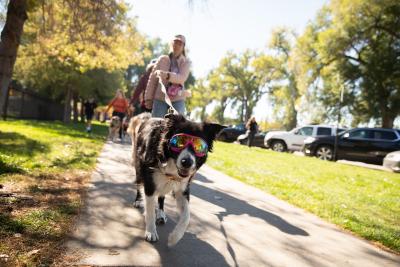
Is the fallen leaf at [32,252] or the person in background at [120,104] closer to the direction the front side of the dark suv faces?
the person in background

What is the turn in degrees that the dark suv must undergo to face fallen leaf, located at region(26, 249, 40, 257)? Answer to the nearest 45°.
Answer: approximately 90° to its left

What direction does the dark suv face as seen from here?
to the viewer's left

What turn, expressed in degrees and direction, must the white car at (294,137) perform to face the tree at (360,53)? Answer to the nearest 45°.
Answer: approximately 135° to its right

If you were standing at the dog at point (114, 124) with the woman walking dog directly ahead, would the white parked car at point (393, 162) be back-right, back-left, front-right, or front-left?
front-left

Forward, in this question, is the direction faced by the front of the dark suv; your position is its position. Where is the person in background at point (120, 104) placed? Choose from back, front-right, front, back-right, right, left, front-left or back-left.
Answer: front-left

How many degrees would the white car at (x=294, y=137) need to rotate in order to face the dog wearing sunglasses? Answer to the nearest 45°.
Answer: approximately 90° to its left

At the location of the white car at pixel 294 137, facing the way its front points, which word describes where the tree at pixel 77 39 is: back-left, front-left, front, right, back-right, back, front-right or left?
front-left

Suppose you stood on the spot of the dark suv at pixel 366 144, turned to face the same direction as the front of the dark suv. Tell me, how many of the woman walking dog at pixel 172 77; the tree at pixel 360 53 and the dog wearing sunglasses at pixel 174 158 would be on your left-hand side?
2

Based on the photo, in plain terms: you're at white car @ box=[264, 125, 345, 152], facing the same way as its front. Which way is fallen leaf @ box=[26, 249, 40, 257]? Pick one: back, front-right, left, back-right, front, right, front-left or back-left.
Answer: left

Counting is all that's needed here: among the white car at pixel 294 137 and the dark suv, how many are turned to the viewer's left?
2

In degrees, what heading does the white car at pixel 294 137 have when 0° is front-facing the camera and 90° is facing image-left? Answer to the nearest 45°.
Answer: approximately 90°

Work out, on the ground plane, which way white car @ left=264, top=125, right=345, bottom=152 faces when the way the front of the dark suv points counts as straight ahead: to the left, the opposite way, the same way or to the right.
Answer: the same way

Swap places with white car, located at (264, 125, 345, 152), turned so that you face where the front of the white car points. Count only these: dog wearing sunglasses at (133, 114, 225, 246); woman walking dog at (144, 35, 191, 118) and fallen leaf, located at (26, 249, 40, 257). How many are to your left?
3

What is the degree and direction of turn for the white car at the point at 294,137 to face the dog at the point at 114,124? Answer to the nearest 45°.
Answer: approximately 45° to its left
